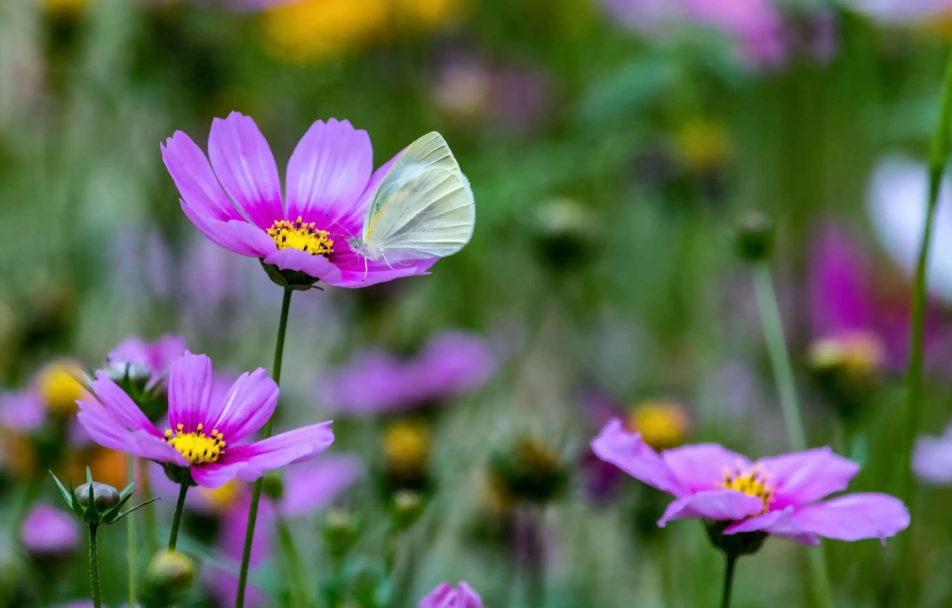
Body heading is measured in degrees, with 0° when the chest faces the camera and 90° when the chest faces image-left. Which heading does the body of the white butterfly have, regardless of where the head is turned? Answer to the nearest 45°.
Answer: approximately 90°
